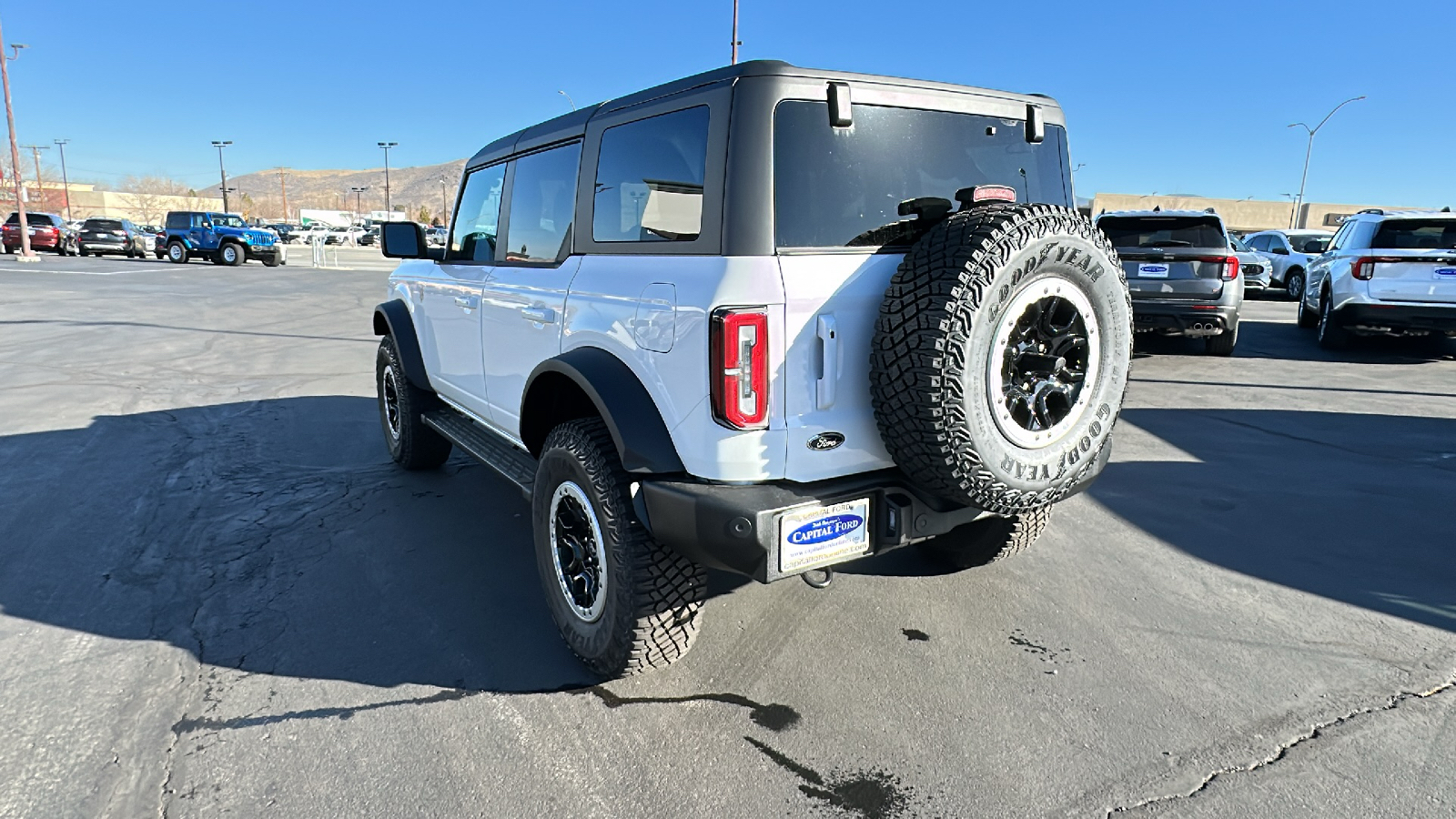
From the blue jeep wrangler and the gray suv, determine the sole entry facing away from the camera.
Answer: the gray suv

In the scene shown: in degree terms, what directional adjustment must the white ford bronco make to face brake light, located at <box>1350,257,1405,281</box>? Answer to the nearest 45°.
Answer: approximately 90° to its right

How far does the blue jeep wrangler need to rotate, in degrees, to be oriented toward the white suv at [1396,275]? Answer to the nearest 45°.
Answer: approximately 45° to its right

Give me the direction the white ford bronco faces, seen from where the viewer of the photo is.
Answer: facing away from the viewer and to the left of the viewer

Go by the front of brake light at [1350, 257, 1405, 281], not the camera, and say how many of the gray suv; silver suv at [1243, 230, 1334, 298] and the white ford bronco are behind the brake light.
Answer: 1

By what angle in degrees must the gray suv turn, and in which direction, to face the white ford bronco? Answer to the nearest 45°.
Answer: approximately 180°

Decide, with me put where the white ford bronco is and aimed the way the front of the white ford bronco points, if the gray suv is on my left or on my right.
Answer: on my right

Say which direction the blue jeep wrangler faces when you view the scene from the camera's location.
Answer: facing the viewer and to the right of the viewer

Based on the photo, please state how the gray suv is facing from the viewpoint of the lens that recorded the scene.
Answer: facing away from the viewer

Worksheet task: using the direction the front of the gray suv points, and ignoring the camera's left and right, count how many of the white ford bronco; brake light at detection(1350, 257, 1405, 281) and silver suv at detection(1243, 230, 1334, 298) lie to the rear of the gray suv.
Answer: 1

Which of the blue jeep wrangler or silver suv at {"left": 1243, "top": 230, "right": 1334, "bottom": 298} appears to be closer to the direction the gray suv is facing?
the silver suv

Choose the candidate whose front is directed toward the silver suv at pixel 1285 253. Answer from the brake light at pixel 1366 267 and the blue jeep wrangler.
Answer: the blue jeep wrangler
